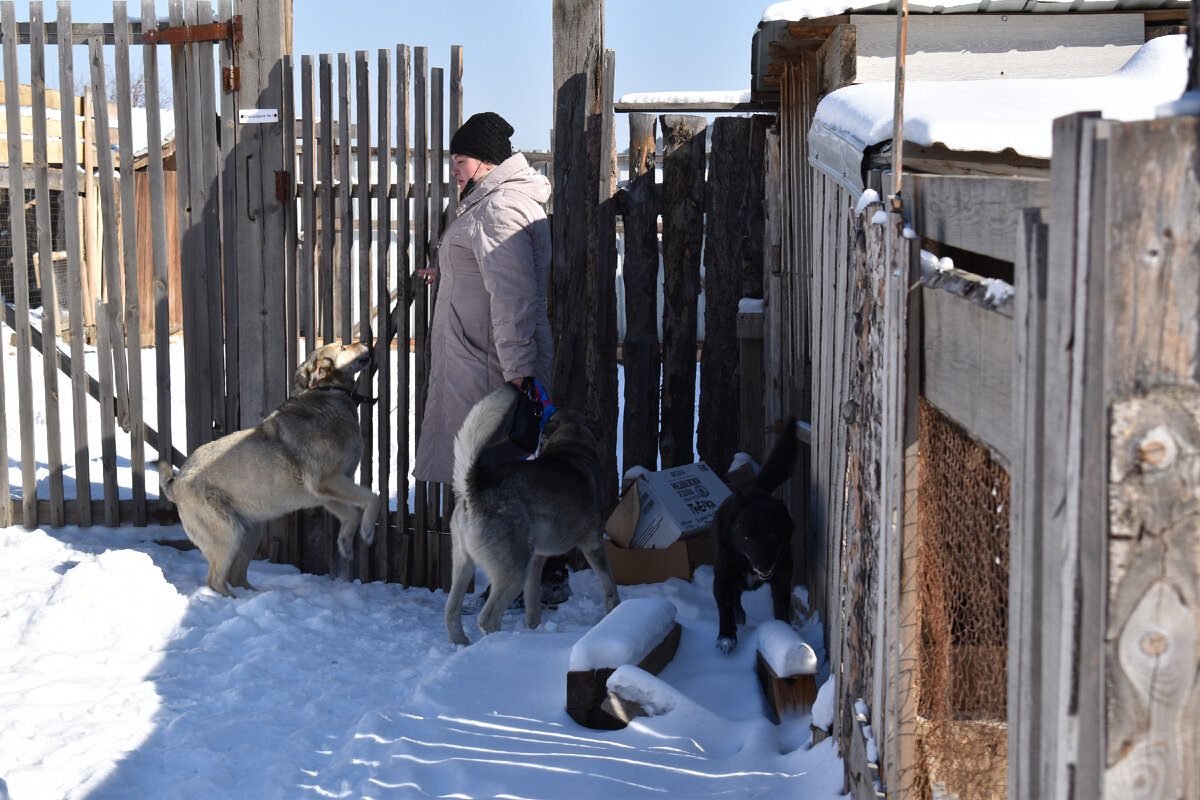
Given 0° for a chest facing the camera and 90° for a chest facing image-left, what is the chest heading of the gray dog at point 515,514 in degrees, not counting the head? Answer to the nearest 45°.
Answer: approximately 225°

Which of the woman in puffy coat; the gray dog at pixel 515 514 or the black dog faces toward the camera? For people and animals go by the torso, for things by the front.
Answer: the black dog

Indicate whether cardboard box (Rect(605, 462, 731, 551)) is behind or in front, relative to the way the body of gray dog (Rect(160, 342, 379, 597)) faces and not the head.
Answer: in front

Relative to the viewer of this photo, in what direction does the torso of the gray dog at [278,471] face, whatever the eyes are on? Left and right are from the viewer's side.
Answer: facing to the right of the viewer

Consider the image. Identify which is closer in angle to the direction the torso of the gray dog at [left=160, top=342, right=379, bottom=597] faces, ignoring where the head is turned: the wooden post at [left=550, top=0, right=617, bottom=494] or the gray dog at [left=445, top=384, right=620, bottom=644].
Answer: the wooden post

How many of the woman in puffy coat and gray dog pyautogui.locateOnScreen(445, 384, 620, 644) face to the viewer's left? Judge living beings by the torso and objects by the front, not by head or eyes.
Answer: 1

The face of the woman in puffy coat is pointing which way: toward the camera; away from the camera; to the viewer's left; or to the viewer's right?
to the viewer's left

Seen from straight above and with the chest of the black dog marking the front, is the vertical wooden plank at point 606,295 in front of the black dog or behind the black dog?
behind

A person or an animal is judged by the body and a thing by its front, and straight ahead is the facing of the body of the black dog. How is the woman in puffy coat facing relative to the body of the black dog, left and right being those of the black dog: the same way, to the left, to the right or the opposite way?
to the right

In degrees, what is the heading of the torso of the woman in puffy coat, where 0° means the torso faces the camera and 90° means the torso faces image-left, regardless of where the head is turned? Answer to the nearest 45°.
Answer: approximately 90°

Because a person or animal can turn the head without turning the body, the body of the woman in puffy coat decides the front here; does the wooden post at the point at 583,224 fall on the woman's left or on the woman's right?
on the woman's right

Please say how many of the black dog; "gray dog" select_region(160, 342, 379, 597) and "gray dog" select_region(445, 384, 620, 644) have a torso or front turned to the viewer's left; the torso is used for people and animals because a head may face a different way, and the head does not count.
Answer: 0

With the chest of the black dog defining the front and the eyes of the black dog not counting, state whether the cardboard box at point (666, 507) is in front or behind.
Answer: behind
